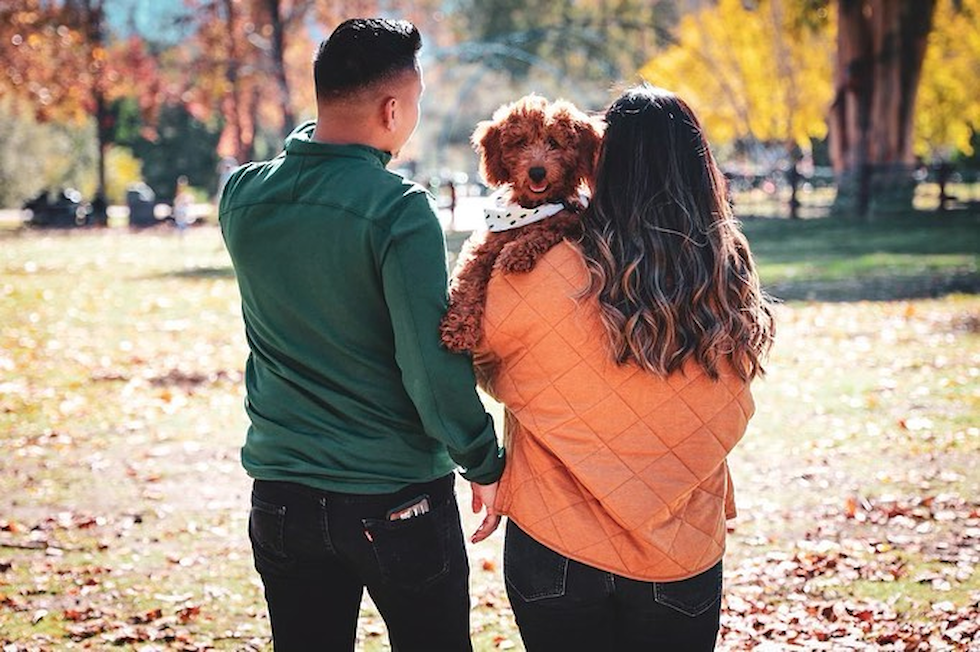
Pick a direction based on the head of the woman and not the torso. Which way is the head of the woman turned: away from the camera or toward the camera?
away from the camera

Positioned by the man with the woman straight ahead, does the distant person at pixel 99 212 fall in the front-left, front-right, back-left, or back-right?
back-left

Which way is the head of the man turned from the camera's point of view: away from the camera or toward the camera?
away from the camera

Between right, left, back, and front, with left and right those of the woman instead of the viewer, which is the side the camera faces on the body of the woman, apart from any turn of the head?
back

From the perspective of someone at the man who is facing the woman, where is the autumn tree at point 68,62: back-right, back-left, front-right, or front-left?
back-left
